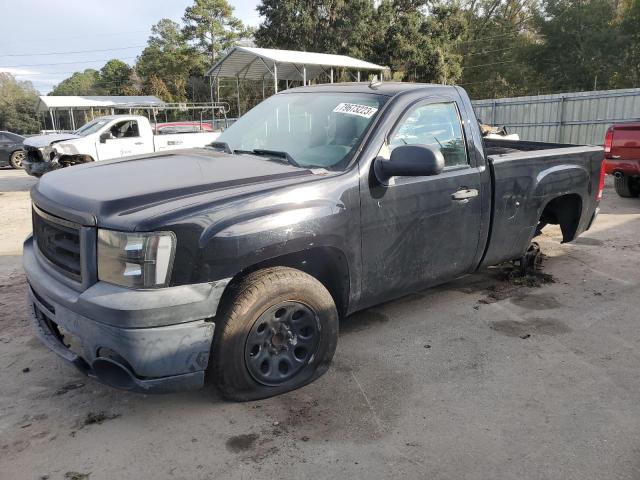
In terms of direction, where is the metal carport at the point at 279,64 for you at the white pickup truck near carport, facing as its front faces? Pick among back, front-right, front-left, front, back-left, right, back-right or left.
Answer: back

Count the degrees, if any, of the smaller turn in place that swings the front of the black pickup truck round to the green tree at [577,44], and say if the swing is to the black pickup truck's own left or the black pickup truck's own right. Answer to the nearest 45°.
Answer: approximately 180°

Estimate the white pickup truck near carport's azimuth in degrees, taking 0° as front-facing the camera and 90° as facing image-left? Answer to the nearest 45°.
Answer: approximately 45°

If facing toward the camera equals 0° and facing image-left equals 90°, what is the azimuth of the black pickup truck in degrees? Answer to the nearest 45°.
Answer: approximately 45°

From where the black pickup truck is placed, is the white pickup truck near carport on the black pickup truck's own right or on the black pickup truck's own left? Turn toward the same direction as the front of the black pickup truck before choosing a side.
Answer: on the black pickup truck's own right

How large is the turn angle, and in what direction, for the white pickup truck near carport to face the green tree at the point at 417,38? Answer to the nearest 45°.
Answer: approximately 180°

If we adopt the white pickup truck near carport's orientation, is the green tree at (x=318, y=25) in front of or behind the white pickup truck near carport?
behind

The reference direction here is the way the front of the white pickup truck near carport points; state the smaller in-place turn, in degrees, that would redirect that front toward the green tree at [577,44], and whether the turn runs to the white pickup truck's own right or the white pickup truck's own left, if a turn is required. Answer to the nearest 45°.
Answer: approximately 180°

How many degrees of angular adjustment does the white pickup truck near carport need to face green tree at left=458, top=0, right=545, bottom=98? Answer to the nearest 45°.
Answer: approximately 180°

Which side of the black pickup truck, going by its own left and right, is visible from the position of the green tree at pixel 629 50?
back

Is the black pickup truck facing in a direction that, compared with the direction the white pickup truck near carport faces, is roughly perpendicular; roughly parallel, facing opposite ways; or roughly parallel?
roughly parallel

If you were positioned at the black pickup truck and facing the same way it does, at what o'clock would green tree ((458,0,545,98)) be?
The green tree is roughly at 5 o'clock from the black pickup truck.

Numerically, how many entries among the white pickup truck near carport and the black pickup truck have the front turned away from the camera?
0

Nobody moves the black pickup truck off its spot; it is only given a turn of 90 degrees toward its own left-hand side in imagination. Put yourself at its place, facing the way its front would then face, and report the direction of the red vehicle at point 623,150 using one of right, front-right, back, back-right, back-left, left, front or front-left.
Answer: left
